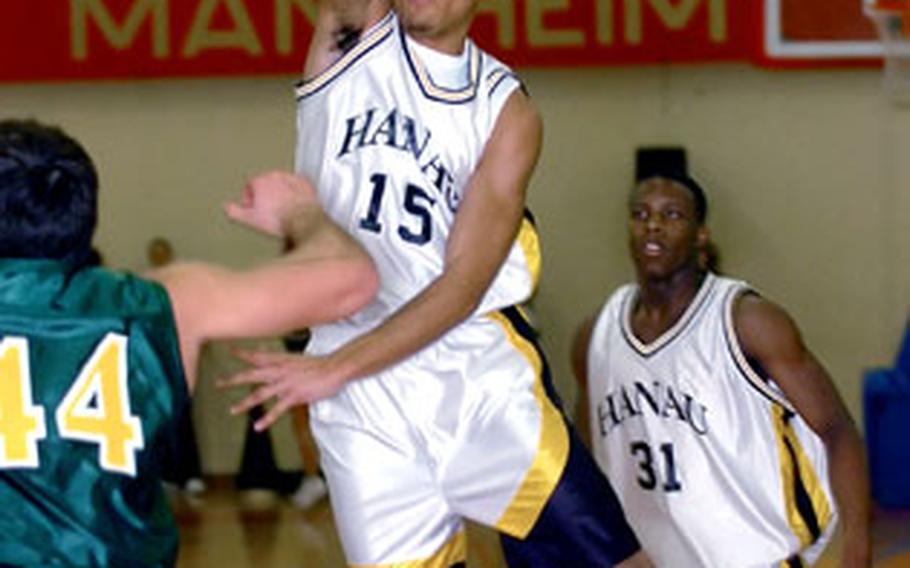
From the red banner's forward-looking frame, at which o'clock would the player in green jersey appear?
The player in green jersey is roughly at 12 o'clock from the red banner.

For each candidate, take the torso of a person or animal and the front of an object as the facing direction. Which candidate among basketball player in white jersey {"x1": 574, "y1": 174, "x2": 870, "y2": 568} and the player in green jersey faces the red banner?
the player in green jersey

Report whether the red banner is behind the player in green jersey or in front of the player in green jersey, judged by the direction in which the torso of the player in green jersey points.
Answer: in front

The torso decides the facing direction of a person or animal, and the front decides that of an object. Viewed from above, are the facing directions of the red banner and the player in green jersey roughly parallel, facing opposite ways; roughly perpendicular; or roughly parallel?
roughly parallel, facing opposite ways

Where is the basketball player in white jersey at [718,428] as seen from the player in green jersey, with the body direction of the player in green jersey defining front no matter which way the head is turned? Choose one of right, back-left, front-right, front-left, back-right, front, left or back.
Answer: front-right

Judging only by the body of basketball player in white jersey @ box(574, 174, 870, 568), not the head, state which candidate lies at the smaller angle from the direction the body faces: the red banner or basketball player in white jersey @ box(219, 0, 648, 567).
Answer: the basketball player in white jersey

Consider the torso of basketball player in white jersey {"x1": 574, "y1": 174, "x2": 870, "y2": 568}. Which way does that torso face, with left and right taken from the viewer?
facing the viewer and to the left of the viewer

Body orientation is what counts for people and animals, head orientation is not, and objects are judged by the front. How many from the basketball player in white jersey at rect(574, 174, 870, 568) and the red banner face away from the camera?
0

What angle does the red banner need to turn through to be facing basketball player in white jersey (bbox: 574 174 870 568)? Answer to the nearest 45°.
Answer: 0° — it already faces them

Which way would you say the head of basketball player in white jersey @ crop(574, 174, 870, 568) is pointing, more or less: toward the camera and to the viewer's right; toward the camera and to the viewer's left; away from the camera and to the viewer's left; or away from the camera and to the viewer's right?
toward the camera and to the viewer's left

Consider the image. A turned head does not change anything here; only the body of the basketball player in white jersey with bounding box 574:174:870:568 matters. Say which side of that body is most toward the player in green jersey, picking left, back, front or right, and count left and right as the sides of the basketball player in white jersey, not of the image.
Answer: front

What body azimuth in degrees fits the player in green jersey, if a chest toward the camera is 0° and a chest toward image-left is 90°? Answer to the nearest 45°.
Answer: approximately 180°

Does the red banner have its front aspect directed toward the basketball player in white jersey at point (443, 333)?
yes

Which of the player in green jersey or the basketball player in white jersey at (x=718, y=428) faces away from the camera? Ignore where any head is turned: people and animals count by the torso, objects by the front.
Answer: the player in green jersey

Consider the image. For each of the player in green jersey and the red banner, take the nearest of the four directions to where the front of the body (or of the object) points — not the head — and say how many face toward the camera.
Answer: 1

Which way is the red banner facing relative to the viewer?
toward the camera

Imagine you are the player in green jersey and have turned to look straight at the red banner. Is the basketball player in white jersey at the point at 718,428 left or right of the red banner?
right

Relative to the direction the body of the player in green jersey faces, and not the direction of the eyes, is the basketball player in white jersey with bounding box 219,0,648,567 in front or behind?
in front

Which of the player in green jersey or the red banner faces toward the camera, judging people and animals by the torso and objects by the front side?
the red banner
